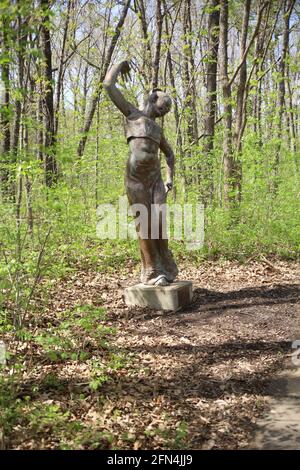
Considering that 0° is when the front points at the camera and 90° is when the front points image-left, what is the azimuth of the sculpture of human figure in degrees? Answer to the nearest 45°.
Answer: approximately 315°

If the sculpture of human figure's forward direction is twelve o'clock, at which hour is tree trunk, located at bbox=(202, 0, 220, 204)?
The tree trunk is roughly at 8 o'clock from the sculpture of human figure.

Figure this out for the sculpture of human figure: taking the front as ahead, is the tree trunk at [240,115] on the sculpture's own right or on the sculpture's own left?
on the sculpture's own left

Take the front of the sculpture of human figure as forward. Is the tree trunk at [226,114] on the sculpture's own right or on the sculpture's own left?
on the sculpture's own left
